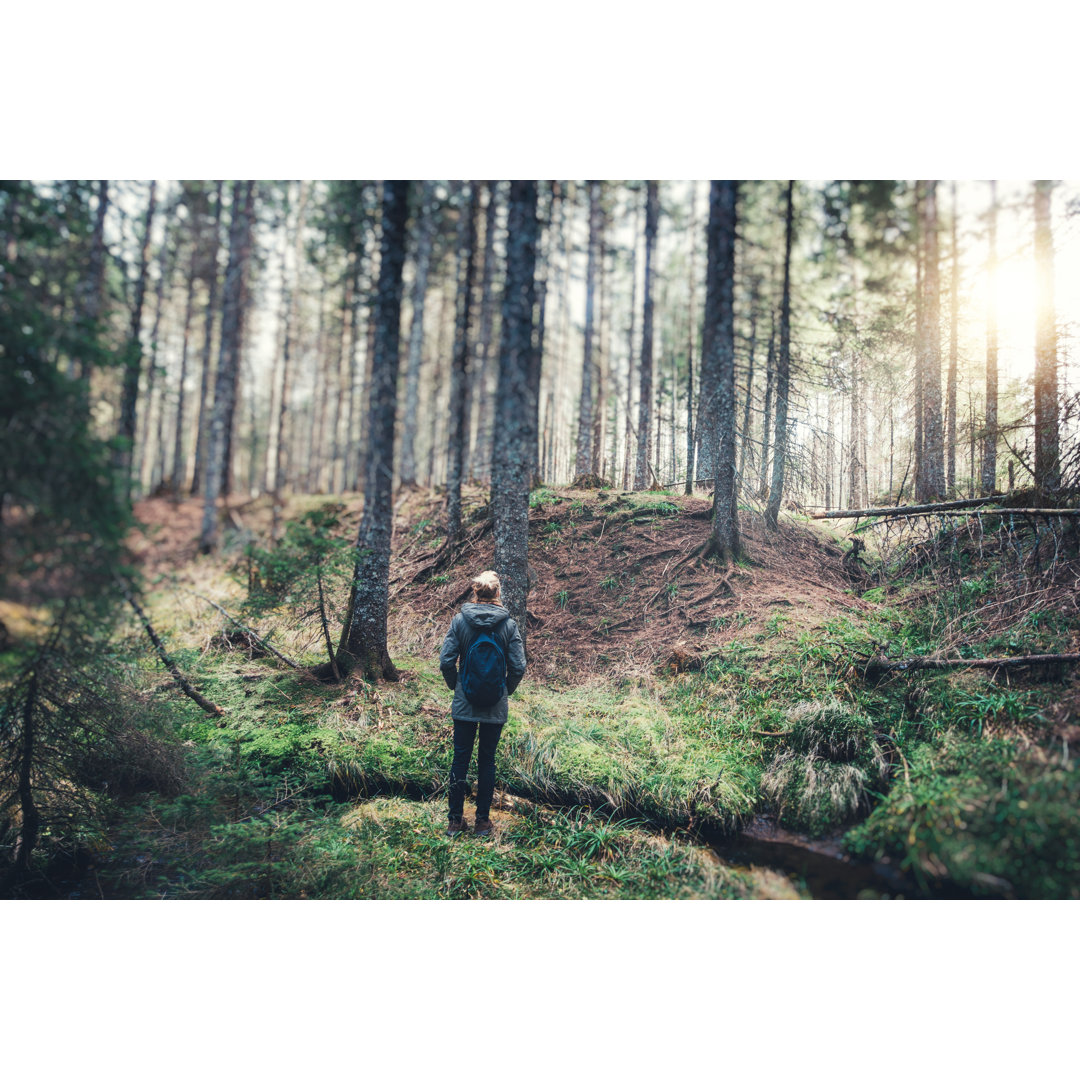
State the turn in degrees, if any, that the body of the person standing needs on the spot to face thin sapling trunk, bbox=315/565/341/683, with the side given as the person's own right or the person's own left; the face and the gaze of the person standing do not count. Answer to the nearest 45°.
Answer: approximately 45° to the person's own left

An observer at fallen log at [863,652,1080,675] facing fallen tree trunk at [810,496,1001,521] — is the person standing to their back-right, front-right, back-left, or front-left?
back-left

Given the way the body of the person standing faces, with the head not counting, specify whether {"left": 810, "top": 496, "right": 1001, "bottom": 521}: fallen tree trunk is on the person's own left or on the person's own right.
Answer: on the person's own right

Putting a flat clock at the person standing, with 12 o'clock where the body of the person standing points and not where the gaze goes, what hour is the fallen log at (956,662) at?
The fallen log is roughly at 3 o'clock from the person standing.

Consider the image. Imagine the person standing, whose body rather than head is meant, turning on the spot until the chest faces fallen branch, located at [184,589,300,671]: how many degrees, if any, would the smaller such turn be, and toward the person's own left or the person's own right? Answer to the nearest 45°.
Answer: approximately 45° to the person's own left

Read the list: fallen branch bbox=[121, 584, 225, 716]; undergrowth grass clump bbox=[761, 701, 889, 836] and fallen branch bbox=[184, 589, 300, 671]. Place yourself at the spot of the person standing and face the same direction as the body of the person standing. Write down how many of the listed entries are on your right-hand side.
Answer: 1

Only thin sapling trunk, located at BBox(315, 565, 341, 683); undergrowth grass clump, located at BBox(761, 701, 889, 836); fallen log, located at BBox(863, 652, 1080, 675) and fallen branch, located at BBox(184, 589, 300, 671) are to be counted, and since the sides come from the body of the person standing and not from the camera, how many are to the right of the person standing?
2

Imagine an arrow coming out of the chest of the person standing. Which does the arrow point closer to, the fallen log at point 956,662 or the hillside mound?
the hillside mound

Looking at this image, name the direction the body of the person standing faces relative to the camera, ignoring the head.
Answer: away from the camera

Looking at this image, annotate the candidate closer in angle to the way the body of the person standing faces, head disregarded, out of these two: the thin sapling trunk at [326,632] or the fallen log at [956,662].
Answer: the thin sapling trunk

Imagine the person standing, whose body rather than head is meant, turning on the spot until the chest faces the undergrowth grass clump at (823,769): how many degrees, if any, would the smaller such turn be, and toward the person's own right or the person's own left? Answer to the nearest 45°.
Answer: approximately 90° to the person's own right

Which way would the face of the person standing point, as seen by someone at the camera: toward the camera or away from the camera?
away from the camera
